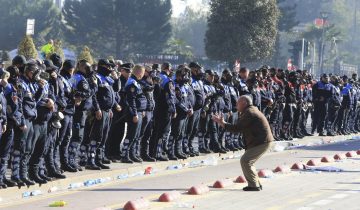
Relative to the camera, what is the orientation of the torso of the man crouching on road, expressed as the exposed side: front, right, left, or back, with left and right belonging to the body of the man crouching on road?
left

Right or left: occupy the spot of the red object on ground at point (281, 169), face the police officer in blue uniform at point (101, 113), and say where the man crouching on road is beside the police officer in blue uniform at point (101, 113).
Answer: left

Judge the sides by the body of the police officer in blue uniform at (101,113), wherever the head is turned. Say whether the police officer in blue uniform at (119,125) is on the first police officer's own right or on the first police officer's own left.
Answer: on the first police officer's own left

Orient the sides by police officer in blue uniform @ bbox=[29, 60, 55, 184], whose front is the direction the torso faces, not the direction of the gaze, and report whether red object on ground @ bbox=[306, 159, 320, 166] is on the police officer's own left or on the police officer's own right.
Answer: on the police officer's own left

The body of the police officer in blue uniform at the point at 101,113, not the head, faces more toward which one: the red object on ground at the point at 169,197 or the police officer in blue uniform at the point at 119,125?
the red object on ground

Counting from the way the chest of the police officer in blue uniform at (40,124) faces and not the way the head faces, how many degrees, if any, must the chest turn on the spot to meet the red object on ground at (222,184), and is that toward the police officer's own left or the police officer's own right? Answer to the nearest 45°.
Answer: approximately 45° to the police officer's own left

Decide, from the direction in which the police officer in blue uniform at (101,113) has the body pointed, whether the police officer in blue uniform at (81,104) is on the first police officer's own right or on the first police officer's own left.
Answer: on the first police officer's own right

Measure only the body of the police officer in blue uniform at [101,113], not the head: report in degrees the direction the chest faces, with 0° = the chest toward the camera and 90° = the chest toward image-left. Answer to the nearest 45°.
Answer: approximately 315°

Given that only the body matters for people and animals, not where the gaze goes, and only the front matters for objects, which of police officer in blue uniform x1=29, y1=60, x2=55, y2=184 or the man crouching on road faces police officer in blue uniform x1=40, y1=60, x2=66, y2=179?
the man crouching on road

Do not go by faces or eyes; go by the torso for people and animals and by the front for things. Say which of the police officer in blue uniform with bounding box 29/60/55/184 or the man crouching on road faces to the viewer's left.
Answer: the man crouching on road

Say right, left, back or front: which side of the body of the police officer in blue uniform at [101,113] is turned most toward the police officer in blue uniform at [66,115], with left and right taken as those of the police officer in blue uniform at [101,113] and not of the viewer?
right
